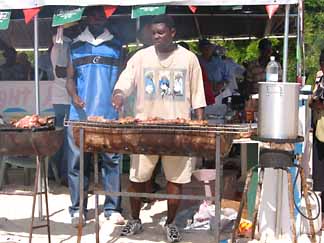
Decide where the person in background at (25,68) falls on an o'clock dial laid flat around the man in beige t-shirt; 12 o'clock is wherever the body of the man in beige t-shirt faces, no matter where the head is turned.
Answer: The person in background is roughly at 5 o'clock from the man in beige t-shirt.

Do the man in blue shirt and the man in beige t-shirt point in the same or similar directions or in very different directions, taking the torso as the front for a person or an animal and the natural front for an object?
same or similar directions

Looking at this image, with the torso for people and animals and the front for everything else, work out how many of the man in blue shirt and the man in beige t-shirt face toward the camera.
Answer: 2

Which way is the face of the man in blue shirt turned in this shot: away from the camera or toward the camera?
toward the camera

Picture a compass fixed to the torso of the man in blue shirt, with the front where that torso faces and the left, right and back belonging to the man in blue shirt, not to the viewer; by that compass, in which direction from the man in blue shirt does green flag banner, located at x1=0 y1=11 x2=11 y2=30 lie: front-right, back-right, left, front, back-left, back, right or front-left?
right

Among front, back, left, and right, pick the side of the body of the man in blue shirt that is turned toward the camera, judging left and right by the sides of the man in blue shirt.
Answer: front

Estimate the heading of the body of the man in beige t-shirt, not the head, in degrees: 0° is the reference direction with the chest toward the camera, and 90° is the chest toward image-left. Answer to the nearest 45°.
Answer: approximately 0°

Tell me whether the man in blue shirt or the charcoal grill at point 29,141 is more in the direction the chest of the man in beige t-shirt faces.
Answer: the charcoal grill

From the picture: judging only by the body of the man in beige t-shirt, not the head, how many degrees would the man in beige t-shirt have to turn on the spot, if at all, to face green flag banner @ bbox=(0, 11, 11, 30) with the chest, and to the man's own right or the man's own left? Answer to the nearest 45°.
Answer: approximately 90° to the man's own right

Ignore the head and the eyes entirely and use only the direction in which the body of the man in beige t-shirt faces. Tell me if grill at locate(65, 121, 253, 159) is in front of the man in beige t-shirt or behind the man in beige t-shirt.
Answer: in front

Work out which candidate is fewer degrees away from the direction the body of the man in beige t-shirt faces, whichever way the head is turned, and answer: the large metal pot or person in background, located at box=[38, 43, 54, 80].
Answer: the large metal pot

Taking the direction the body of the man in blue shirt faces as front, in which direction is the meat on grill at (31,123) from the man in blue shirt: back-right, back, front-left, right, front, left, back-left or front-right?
front-right
